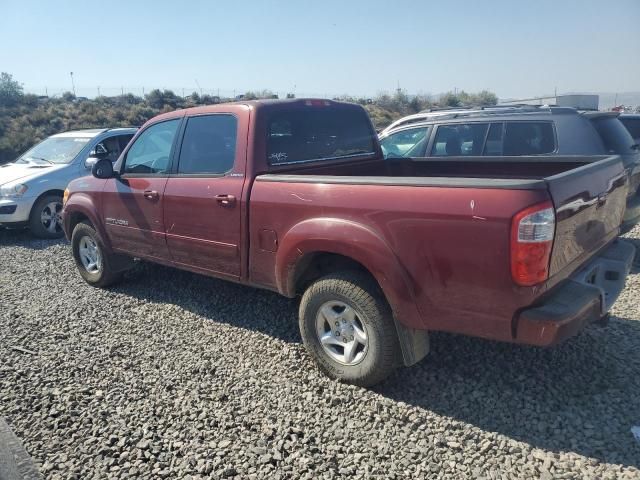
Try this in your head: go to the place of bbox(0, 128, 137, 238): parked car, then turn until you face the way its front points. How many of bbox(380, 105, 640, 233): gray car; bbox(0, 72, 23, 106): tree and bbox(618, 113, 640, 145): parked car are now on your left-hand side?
2

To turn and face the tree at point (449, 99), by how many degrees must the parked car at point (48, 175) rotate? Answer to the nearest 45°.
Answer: approximately 180°

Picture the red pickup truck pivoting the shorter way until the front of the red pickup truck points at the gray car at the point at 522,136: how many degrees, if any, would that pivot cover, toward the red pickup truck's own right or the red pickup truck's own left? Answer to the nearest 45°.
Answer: approximately 90° to the red pickup truck's own right

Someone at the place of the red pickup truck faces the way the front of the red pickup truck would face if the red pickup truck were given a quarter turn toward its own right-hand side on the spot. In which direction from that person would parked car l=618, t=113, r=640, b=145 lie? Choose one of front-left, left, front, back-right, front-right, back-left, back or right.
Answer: front

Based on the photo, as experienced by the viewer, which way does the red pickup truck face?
facing away from the viewer and to the left of the viewer

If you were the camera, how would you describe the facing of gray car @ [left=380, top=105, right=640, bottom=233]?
facing away from the viewer and to the left of the viewer

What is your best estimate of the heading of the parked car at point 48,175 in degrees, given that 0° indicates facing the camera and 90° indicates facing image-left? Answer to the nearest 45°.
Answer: approximately 45°

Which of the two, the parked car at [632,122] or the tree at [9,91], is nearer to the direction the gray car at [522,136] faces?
the tree

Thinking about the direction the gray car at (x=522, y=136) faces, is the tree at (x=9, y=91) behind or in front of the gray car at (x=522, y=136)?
in front

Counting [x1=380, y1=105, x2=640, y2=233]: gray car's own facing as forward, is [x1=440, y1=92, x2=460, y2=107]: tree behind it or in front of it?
in front
